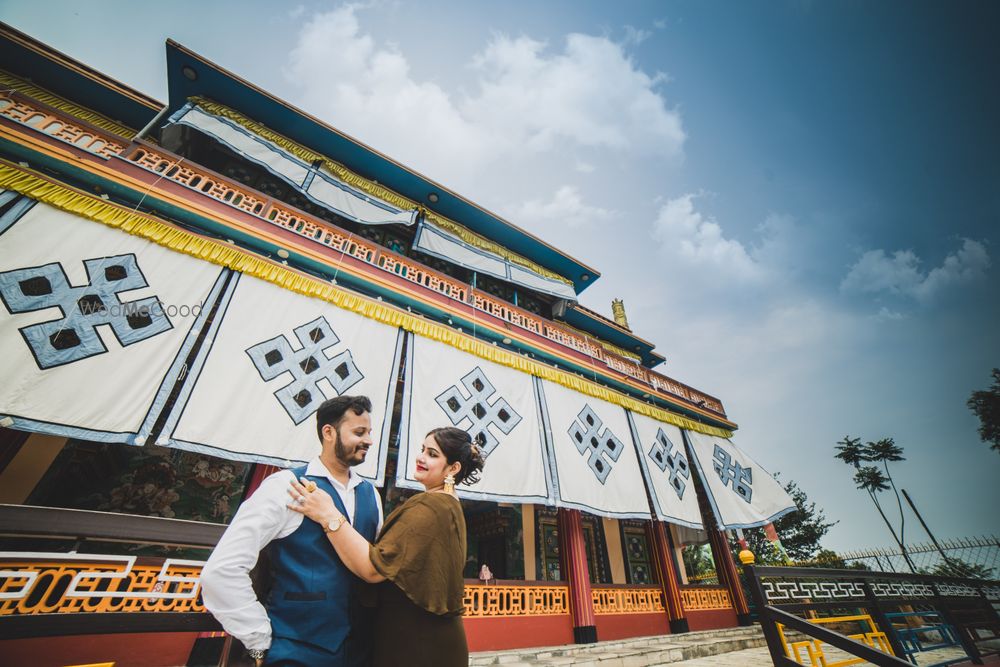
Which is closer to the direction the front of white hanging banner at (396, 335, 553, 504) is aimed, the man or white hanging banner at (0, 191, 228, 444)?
the man

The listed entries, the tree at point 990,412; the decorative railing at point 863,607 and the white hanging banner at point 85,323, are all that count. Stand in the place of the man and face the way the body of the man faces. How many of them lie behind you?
1

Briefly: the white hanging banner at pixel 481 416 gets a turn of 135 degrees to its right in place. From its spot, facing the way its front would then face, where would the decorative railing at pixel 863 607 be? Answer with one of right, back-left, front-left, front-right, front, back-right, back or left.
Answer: back

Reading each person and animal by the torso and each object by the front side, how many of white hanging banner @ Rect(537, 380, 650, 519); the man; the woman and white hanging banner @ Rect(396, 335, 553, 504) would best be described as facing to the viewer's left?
1

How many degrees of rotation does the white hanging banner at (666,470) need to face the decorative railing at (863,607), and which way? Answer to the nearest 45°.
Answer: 0° — it already faces it

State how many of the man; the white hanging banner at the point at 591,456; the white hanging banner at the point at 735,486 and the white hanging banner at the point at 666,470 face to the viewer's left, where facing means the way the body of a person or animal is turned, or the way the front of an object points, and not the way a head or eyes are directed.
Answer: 0

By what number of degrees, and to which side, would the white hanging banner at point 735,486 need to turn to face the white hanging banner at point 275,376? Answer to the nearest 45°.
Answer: approximately 90° to its right

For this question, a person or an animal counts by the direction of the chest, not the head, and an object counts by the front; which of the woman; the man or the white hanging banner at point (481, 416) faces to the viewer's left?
the woman

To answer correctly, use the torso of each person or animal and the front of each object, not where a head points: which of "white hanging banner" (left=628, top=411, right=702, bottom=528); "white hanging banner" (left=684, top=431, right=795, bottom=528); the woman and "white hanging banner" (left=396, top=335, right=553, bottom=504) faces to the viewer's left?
the woman

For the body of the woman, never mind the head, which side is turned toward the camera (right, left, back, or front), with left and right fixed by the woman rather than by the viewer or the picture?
left

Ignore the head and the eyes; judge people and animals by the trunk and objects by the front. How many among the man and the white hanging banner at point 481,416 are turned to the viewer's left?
0

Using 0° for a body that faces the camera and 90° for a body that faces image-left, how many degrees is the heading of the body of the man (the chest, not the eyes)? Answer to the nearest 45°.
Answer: approximately 315°

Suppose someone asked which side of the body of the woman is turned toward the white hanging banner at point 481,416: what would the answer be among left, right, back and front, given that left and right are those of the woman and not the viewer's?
right

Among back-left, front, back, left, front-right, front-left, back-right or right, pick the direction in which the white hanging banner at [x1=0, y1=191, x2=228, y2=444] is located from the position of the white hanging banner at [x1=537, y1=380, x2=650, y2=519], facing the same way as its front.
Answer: right
